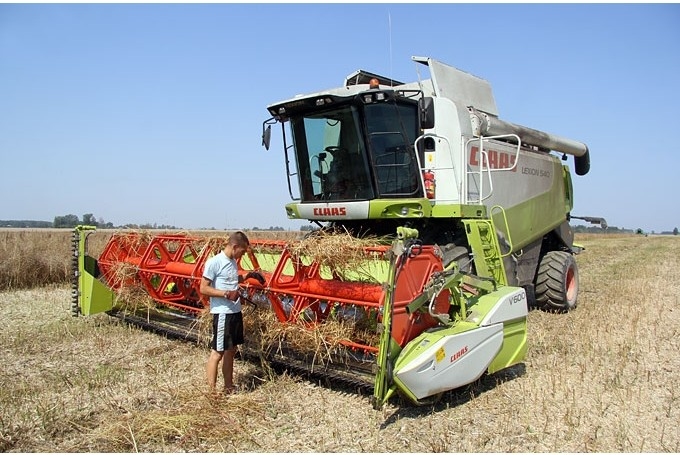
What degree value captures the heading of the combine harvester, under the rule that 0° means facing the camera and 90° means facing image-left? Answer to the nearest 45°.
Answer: approximately 45°
